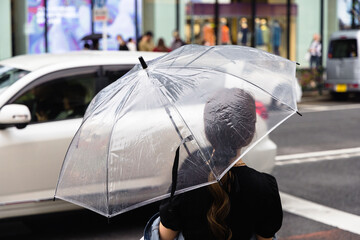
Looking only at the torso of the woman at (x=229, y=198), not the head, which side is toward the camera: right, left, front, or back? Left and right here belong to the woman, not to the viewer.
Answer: back

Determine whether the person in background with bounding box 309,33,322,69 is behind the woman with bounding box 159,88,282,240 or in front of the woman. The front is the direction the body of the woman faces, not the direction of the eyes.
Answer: in front

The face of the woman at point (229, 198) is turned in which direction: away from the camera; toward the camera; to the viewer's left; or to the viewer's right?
away from the camera

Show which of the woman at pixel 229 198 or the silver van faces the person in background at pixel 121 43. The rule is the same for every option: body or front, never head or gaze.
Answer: the woman

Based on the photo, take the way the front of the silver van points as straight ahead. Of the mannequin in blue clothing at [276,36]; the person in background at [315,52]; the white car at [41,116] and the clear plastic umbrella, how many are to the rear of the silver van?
2

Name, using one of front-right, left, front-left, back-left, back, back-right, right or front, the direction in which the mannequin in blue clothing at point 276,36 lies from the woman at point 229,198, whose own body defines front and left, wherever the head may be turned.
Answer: front

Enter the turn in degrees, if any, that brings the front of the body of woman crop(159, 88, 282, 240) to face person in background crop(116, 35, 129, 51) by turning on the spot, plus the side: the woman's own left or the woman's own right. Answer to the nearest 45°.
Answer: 0° — they already face them

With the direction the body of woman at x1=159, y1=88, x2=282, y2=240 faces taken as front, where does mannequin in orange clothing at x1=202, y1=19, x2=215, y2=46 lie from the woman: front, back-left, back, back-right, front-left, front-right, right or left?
front
